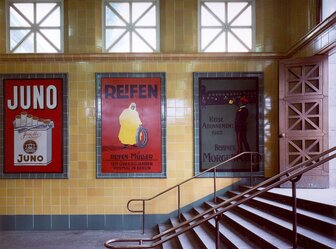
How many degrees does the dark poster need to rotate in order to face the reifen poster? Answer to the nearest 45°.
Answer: approximately 90° to its right

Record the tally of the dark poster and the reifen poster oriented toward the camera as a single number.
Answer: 2

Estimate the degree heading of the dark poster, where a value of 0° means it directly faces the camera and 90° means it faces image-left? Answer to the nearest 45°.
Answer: approximately 0°

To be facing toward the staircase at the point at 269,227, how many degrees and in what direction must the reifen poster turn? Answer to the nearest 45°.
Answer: approximately 45° to its left

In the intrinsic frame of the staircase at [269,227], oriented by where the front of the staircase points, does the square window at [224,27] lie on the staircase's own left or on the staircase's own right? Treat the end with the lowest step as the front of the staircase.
on the staircase's own right

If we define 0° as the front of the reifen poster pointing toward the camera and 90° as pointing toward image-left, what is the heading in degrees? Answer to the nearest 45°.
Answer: approximately 0°
